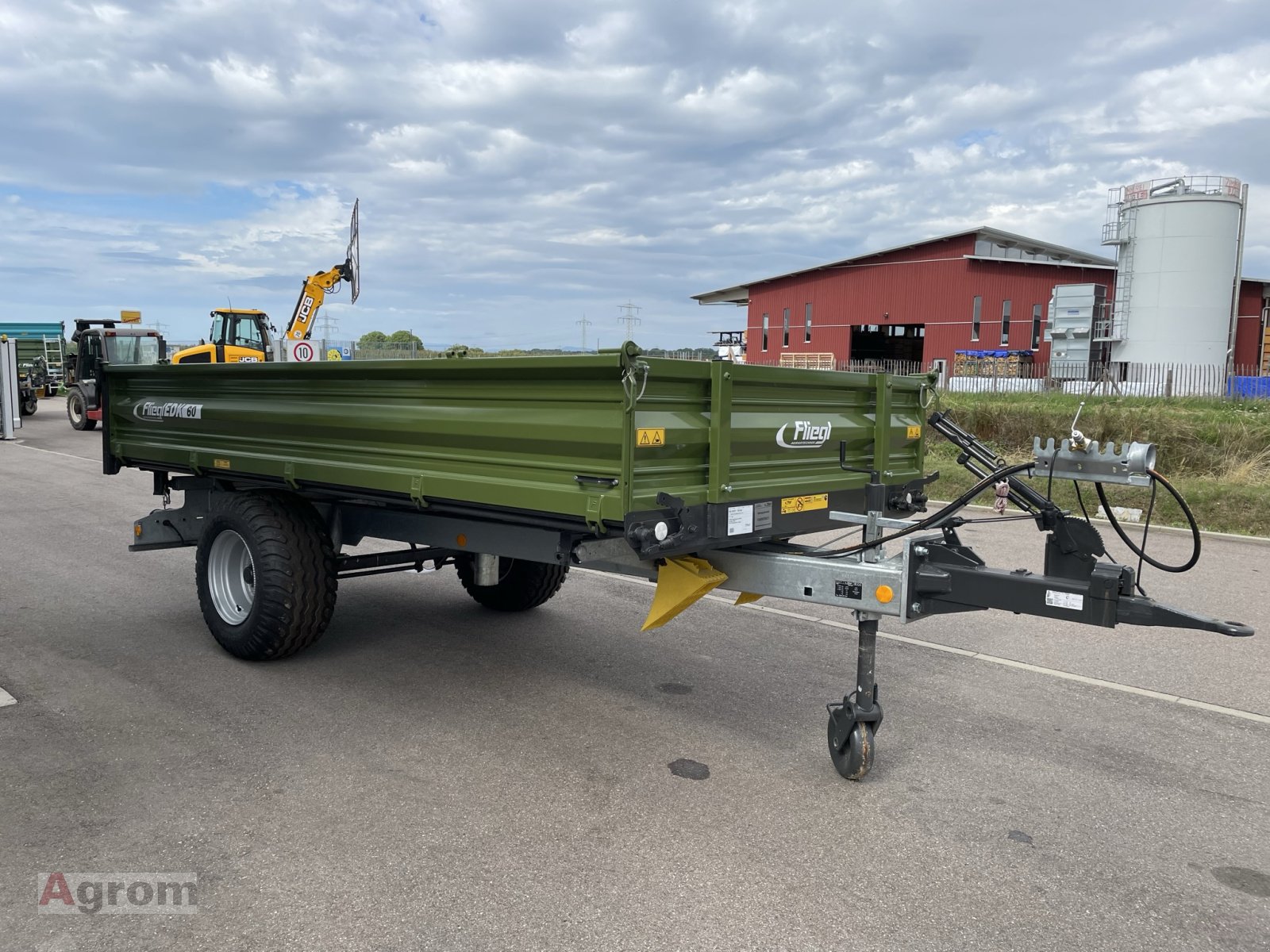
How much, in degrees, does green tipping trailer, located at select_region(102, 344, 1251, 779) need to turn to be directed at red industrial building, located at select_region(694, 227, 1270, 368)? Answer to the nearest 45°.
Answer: approximately 135° to its left

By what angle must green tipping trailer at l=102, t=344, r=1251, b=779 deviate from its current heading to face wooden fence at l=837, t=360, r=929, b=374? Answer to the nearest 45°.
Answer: approximately 135° to its left

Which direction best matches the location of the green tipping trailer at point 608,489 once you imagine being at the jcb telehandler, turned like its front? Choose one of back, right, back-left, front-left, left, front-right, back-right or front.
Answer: right

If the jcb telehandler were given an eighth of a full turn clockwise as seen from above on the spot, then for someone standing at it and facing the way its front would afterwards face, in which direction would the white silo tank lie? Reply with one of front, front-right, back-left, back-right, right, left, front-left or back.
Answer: front-left

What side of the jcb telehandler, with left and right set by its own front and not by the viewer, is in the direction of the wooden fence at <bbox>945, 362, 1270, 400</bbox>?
front

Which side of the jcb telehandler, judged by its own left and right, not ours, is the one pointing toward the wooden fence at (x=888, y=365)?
front

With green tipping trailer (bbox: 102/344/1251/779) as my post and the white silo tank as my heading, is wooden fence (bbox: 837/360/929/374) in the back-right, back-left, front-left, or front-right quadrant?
front-left

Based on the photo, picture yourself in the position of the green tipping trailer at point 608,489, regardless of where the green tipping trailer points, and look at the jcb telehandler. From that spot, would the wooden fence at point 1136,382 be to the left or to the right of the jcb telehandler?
right

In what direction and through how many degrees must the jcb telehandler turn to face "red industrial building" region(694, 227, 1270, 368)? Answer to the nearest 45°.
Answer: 0° — it already faces it

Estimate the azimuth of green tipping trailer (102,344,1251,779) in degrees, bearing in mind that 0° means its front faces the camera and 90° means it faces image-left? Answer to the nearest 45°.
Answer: approximately 315°

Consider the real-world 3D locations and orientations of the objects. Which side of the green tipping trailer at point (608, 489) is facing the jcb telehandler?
back

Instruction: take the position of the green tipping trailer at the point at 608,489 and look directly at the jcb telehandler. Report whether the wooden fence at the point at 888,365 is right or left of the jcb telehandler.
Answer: right

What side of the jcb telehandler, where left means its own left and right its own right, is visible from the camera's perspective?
right

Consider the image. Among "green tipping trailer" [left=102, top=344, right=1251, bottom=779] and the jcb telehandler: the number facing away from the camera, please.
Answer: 0
